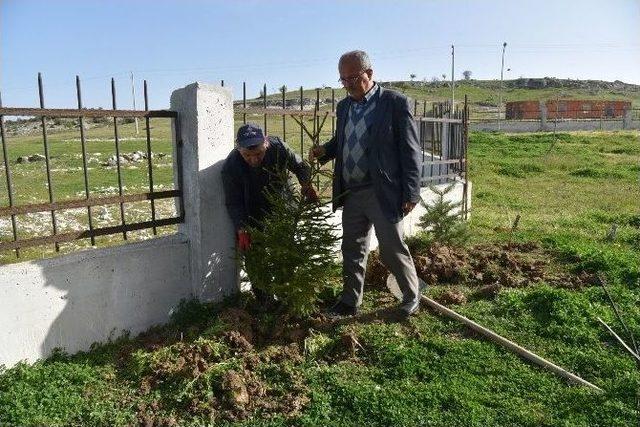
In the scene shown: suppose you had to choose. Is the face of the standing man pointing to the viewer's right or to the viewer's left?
to the viewer's left

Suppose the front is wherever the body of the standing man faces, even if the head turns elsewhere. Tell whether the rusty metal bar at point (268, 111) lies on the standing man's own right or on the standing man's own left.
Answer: on the standing man's own right

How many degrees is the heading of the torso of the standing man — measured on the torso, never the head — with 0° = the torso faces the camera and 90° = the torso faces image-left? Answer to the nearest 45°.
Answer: approximately 45°

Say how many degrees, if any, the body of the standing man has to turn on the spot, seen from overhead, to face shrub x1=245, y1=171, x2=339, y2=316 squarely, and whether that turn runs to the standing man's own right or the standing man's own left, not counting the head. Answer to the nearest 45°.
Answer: approximately 45° to the standing man's own right
